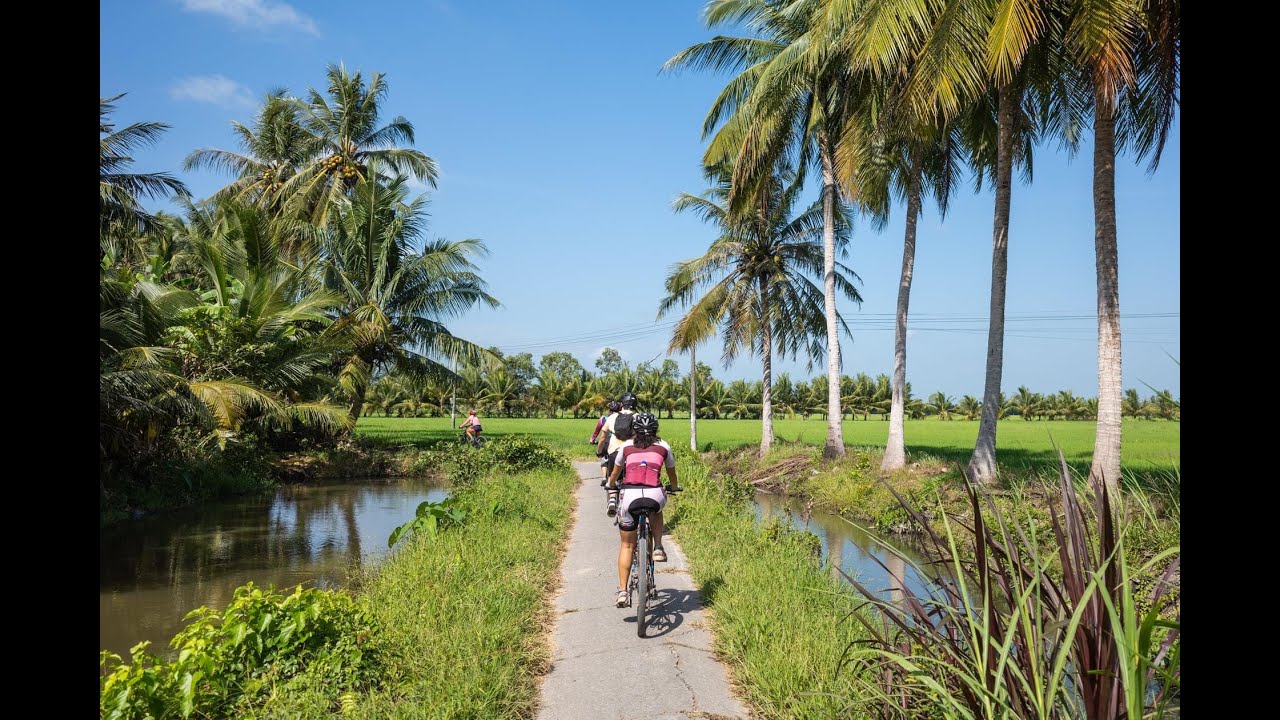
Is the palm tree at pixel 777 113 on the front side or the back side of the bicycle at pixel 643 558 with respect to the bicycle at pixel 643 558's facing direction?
on the front side

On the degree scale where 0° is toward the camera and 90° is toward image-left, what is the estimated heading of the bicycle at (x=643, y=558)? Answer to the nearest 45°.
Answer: approximately 180°

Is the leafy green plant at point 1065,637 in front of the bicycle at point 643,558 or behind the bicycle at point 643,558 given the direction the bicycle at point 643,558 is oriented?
behind

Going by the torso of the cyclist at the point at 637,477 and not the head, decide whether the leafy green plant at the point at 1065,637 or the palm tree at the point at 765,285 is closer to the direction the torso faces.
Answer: the palm tree

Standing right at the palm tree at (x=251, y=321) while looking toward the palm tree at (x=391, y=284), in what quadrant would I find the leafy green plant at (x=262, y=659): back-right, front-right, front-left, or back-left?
back-right

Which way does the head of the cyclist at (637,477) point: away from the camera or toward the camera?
away from the camera

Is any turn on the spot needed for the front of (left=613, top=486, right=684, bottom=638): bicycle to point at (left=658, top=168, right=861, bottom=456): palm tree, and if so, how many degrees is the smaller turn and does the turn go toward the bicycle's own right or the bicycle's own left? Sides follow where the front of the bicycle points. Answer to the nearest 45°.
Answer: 0° — it already faces it

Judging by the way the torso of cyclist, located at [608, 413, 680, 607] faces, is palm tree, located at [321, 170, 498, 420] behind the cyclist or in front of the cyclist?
in front

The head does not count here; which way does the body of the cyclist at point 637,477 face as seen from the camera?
away from the camera
